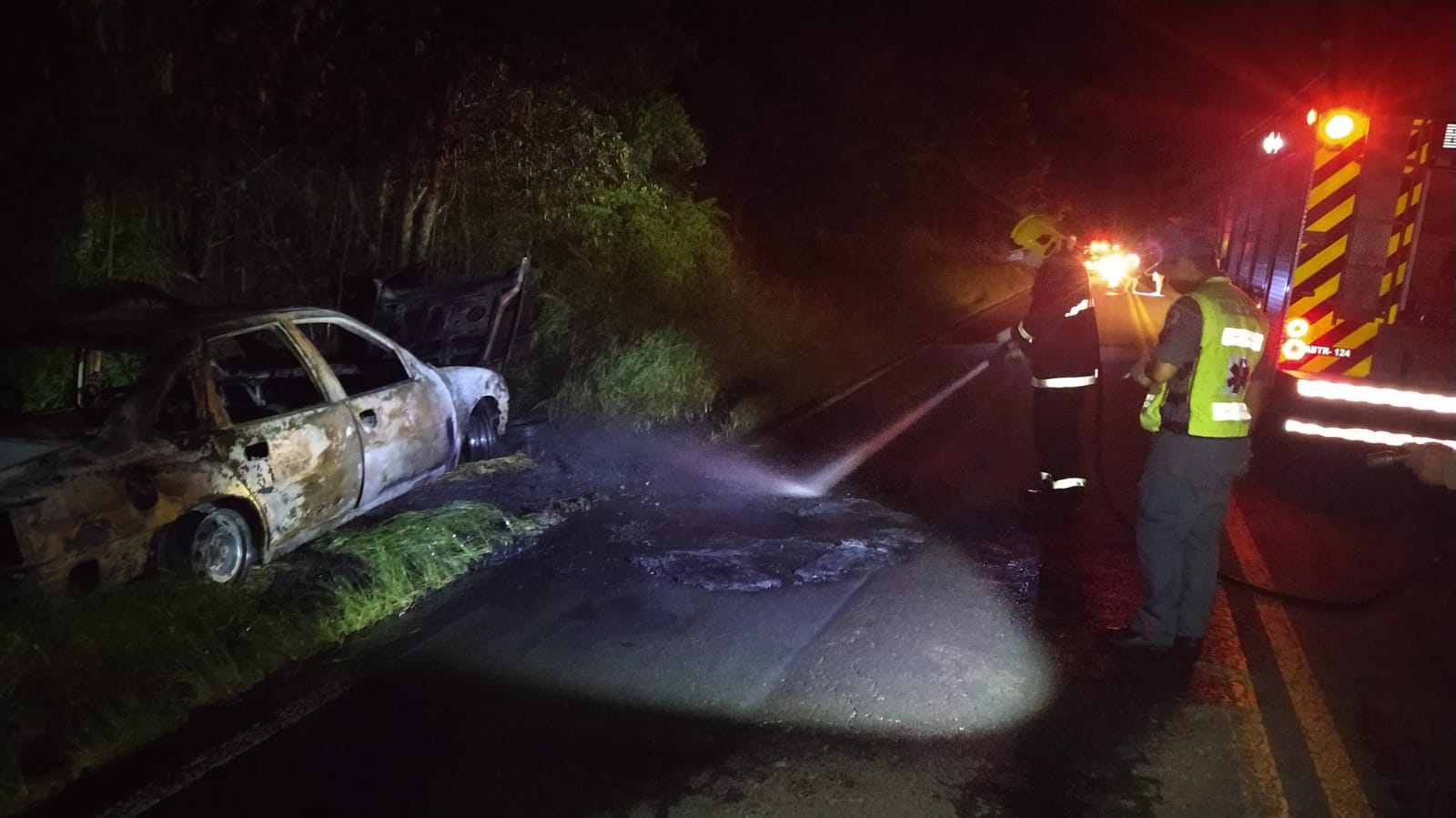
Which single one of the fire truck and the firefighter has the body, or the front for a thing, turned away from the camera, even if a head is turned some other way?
the fire truck

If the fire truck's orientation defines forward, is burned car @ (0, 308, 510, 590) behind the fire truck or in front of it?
behind

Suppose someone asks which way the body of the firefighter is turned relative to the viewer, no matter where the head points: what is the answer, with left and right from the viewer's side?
facing to the left of the viewer

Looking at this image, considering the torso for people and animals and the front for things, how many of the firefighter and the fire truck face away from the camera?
1

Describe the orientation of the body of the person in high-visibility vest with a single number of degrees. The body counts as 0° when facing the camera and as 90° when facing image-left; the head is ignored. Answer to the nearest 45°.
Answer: approximately 135°

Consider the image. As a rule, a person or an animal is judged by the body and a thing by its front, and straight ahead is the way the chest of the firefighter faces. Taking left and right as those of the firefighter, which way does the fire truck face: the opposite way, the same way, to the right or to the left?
to the right

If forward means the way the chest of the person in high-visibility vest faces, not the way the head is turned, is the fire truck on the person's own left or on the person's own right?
on the person's own right

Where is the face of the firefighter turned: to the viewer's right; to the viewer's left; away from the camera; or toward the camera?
to the viewer's left

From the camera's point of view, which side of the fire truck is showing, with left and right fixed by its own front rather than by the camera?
back
